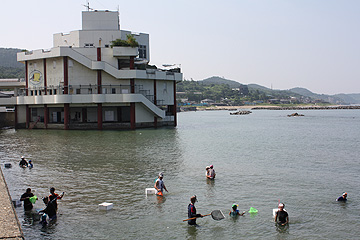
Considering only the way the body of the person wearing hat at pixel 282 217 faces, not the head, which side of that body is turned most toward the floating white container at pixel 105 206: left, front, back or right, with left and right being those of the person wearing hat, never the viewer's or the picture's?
right

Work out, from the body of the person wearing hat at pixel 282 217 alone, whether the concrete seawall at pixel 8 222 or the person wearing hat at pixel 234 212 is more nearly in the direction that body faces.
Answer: the concrete seawall

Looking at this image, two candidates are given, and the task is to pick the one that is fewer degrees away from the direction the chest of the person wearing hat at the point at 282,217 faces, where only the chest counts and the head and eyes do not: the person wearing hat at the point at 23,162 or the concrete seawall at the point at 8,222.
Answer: the concrete seawall

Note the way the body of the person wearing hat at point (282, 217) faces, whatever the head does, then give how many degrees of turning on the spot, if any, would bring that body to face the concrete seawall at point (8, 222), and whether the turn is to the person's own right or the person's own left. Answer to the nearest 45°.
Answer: approximately 45° to the person's own right

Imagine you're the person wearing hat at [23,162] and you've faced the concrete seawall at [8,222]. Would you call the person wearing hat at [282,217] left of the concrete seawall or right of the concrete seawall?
left

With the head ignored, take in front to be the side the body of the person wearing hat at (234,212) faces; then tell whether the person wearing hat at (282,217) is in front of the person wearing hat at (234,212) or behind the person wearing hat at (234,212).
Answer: in front
